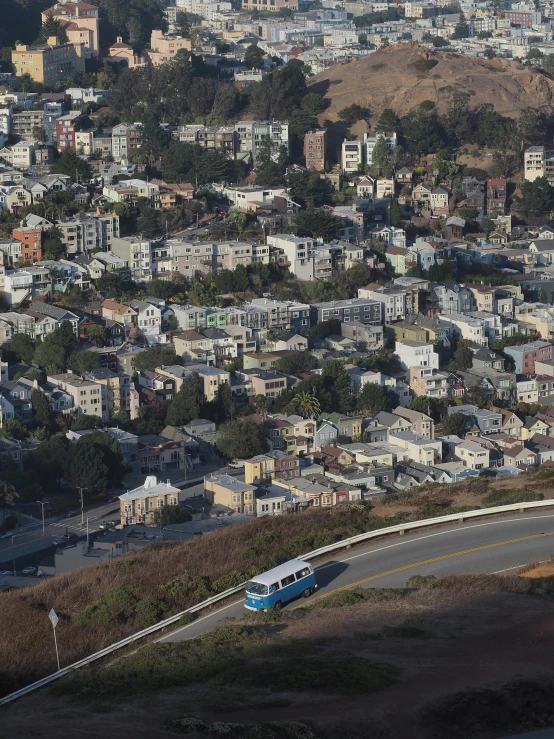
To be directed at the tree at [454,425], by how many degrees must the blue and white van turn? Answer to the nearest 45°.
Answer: approximately 135° to its right

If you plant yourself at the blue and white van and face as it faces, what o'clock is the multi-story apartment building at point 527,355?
The multi-story apartment building is roughly at 5 o'clock from the blue and white van.

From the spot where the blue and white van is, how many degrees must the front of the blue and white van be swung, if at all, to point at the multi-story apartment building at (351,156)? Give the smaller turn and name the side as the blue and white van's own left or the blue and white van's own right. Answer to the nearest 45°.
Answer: approximately 135° to the blue and white van's own right

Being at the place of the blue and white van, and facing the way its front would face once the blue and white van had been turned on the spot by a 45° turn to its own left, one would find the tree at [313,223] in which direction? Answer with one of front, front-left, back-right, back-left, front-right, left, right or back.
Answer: back

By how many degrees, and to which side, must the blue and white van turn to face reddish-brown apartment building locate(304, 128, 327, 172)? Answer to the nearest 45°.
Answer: approximately 135° to its right

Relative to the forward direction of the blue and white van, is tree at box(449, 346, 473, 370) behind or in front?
behind

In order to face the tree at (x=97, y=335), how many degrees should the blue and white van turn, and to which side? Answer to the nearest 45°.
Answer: approximately 135° to its right

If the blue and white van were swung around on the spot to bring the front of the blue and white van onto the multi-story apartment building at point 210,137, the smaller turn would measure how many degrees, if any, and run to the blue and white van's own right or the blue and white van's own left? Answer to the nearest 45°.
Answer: approximately 135° to the blue and white van's own right

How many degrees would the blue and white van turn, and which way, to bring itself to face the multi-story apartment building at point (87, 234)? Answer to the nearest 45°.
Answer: approximately 135° to its right
